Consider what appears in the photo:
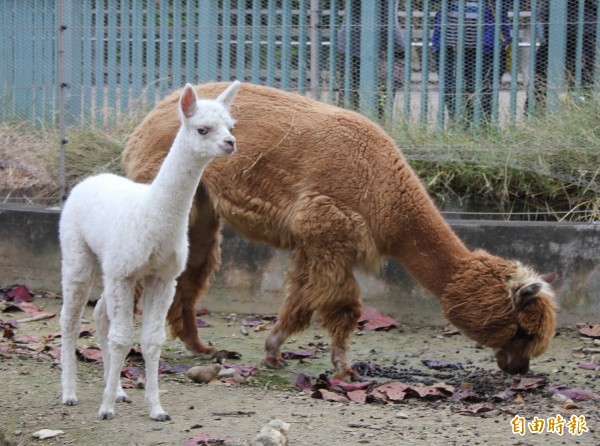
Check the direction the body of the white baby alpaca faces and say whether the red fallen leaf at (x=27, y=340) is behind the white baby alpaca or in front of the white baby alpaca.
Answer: behind

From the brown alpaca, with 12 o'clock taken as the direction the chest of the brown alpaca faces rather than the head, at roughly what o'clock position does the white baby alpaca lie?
The white baby alpaca is roughly at 4 o'clock from the brown alpaca.

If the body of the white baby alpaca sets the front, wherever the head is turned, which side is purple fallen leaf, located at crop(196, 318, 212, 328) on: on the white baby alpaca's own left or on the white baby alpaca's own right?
on the white baby alpaca's own left

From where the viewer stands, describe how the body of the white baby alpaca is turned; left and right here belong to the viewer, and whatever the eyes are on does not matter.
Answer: facing the viewer and to the right of the viewer

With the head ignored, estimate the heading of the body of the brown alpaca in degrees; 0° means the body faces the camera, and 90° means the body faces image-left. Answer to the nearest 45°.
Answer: approximately 270°

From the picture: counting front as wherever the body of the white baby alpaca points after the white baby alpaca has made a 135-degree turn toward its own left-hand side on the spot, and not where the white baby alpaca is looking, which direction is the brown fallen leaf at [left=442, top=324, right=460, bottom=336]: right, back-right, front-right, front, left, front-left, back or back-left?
front-right

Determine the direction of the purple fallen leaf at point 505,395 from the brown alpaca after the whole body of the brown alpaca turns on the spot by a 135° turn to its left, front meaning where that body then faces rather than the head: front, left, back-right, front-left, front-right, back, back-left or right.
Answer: back

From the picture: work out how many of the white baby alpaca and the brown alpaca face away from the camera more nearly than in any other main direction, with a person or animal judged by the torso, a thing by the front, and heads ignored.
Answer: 0

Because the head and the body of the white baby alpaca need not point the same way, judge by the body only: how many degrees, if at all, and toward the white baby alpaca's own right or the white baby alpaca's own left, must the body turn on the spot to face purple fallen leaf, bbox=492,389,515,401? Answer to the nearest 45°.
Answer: approximately 45° to the white baby alpaca's own left

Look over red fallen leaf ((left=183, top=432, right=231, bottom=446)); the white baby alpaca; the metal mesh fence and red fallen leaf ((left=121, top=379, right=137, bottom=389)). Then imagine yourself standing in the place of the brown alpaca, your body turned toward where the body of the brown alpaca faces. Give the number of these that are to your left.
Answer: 1

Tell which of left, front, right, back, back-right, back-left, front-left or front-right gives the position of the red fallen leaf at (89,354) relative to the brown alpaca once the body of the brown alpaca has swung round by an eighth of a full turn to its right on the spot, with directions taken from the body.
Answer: back-right

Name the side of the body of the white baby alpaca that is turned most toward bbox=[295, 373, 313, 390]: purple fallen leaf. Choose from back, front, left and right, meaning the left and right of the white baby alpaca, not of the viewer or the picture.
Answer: left

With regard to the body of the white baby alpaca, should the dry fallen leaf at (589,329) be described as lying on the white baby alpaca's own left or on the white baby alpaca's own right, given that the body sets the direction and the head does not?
on the white baby alpaca's own left

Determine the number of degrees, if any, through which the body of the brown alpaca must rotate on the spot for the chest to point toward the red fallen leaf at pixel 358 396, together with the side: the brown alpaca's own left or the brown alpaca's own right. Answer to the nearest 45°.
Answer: approximately 90° to the brown alpaca's own right
